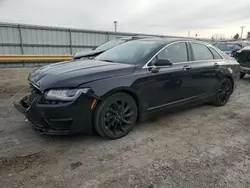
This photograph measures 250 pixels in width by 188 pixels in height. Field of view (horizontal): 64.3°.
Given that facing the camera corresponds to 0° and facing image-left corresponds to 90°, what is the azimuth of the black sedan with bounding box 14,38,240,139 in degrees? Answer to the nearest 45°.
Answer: approximately 45°
